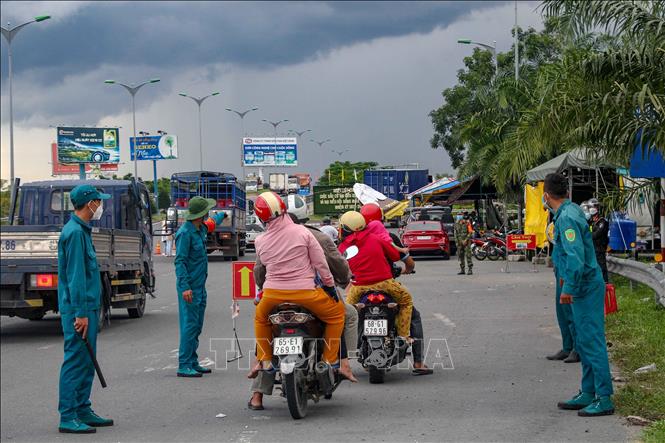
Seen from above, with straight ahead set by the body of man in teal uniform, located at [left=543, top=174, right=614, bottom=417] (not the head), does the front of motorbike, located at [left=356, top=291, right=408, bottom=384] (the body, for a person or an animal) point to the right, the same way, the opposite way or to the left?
to the right

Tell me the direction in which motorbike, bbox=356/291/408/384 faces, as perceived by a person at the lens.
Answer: facing away from the viewer

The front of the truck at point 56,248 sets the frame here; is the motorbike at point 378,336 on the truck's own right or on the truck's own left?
on the truck's own right

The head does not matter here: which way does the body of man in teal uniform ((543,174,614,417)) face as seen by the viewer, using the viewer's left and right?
facing to the left of the viewer

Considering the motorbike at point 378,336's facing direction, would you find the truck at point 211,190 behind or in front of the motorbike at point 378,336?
in front

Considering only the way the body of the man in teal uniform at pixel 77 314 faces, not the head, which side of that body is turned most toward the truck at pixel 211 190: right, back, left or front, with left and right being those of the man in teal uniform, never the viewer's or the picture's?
left

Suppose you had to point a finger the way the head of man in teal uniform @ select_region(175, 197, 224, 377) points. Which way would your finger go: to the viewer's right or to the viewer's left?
to the viewer's right

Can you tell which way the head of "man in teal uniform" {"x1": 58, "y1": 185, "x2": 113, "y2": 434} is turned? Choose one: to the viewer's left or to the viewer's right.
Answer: to the viewer's right

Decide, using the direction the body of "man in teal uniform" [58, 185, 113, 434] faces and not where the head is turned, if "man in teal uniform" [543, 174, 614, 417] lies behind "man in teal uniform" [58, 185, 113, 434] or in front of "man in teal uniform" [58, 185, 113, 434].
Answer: in front

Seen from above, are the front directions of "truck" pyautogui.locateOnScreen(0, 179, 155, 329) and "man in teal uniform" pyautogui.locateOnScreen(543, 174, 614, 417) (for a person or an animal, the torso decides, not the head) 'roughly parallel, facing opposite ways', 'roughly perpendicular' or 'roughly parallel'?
roughly perpendicular
